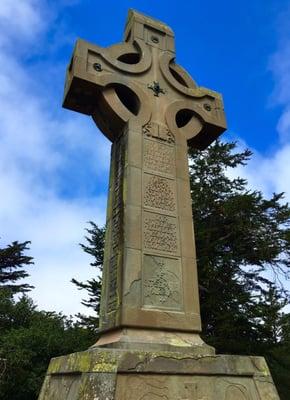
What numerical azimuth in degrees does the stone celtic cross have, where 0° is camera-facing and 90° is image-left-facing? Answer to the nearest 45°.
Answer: approximately 315°

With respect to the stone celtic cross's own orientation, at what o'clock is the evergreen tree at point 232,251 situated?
The evergreen tree is roughly at 8 o'clock from the stone celtic cross.
